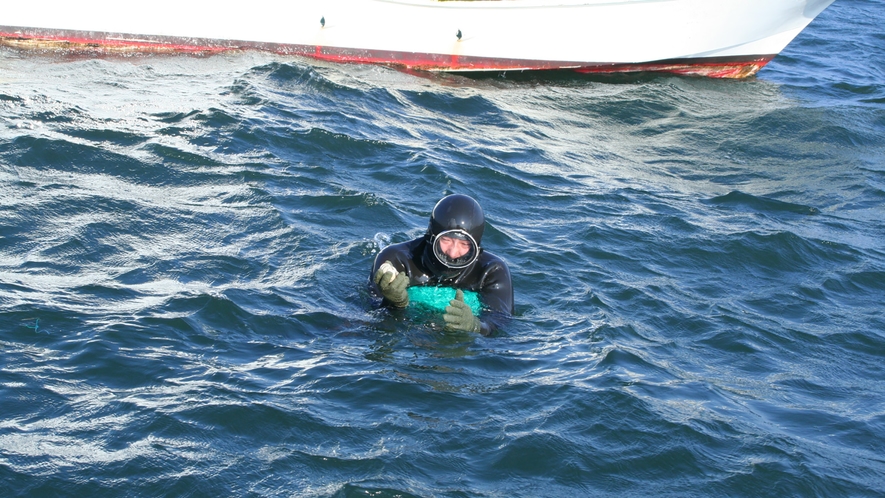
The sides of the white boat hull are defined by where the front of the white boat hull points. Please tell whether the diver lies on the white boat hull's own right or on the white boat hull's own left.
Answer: on the white boat hull's own right

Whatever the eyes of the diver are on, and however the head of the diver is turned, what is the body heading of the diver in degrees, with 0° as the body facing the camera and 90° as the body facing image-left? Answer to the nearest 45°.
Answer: approximately 0°

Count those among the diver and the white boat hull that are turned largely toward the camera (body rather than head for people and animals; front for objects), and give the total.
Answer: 1

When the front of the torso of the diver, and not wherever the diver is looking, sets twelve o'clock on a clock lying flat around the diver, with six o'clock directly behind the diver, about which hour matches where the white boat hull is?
The white boat hull is roughly at 6 o'clock from the diver.

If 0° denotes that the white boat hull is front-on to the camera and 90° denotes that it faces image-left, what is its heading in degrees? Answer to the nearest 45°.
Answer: approximately 270°

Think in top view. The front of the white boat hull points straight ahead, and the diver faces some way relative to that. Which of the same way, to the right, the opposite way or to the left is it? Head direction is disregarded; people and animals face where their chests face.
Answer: to the right
